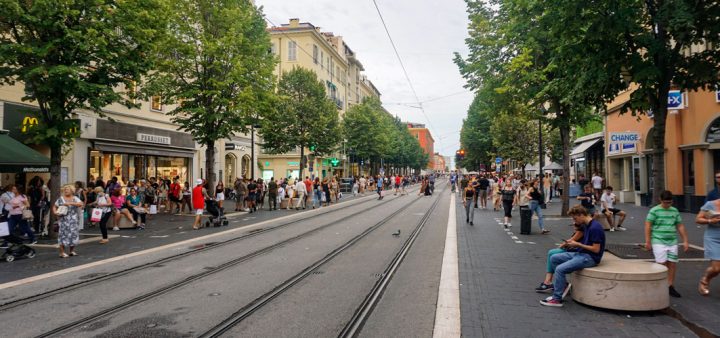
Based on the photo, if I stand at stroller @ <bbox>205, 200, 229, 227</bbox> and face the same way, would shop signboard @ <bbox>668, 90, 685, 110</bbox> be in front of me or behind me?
in front

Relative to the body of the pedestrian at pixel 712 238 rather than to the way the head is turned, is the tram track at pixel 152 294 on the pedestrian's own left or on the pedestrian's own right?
on the pedestrian's own right

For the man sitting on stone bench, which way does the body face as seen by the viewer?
to the viewer's left

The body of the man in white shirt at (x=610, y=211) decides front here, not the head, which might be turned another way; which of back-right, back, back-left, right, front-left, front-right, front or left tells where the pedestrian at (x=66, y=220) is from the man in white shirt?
right

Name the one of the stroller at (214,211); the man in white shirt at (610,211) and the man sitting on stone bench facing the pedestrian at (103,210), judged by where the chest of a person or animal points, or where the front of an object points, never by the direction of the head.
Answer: the man sitting on stone bench

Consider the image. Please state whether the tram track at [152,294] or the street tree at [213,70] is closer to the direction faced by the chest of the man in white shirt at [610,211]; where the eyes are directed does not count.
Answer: the tram track
